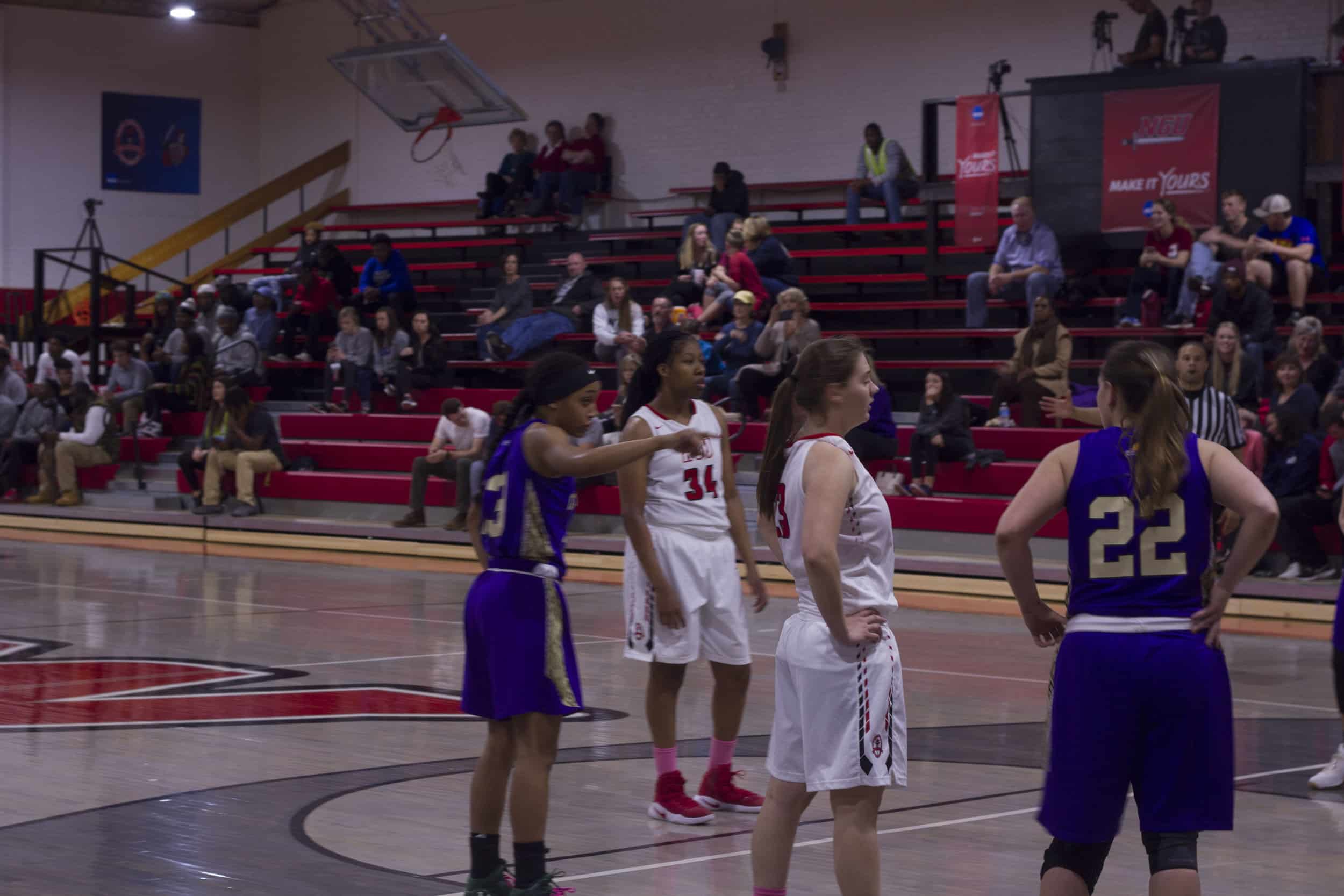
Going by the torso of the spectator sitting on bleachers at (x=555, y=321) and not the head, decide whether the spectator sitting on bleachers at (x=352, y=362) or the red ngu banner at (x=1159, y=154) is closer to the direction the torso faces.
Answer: the spectator sitting on bleachers

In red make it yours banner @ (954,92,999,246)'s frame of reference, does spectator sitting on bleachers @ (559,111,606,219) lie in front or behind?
behind

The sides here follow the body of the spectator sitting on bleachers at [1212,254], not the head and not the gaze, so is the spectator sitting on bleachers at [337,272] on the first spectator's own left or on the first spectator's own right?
on the first spectator's own right

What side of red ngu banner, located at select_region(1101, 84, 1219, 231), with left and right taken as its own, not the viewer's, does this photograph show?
front

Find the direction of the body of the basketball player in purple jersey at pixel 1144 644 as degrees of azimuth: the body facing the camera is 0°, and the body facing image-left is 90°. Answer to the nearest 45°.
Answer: approximately 180°

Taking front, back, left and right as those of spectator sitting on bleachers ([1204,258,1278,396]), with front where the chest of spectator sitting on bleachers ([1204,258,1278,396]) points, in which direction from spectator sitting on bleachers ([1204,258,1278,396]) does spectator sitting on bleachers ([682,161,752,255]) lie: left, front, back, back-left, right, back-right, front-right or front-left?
right

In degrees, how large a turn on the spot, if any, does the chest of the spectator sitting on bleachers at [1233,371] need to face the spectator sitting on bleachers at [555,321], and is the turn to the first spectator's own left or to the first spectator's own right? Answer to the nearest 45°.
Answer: approximately 135° to the first spectator's own right

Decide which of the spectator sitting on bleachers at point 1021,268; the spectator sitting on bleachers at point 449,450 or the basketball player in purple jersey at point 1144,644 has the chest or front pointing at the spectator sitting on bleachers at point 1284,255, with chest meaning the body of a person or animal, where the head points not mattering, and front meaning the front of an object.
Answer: the basketball player in purple jersey

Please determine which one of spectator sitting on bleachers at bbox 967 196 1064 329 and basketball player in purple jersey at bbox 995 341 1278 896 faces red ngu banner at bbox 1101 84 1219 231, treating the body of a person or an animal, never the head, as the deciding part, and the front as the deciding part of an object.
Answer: the basketball player in purple jersey

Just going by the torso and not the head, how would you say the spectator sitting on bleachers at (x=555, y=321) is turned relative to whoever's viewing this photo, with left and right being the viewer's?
facing the viewer and to the left of the viewer

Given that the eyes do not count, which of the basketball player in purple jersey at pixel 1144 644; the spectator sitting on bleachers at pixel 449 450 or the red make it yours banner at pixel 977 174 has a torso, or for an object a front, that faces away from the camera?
the basketball player in purple jersey

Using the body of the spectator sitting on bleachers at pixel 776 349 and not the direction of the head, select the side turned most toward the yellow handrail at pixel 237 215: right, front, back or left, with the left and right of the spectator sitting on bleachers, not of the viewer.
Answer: right

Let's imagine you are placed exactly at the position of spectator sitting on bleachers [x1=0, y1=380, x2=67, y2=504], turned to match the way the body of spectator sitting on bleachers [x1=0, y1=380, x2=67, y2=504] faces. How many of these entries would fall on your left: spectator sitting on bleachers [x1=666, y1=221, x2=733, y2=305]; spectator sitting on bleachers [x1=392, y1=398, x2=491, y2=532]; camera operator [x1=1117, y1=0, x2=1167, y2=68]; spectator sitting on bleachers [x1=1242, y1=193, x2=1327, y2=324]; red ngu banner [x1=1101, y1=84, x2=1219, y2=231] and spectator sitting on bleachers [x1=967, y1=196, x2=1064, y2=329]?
6
